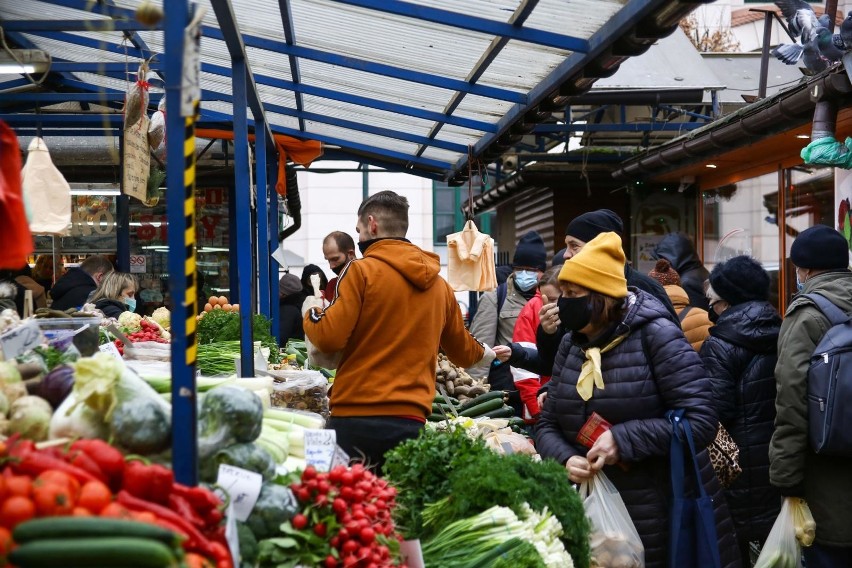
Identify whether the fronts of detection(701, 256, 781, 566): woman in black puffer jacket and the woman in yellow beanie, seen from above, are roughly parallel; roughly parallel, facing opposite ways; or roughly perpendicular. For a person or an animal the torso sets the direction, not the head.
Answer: roughly perpendicular

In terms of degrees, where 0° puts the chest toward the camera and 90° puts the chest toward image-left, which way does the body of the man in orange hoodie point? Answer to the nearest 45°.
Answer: approximately 135°

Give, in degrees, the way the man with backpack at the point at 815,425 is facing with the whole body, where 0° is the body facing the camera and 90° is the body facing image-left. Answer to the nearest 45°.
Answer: approximately 135°

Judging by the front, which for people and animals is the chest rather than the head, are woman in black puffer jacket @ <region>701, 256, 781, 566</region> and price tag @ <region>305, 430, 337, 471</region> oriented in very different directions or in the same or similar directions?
very different directions

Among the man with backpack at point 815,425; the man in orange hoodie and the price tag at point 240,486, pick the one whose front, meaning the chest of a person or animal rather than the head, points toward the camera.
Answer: the price tag

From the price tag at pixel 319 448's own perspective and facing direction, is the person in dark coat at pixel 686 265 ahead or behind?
behind

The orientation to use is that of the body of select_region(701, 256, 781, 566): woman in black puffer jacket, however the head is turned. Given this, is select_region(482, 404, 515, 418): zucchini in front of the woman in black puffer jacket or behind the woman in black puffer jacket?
in front

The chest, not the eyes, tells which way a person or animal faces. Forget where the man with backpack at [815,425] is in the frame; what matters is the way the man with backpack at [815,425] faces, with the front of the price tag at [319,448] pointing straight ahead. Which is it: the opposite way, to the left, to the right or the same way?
the opposite way

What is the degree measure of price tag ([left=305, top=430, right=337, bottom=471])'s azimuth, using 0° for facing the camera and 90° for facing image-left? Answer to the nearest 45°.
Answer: approximately 0°

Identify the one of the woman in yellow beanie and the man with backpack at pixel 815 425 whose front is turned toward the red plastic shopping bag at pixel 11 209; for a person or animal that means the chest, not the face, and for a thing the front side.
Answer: the woman in yellow beanie

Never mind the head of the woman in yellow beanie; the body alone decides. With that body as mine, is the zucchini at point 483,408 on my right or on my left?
on my right

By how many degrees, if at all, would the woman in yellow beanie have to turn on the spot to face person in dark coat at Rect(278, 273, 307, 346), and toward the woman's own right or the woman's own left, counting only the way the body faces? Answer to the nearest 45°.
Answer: approximately 90° to the woman's own right

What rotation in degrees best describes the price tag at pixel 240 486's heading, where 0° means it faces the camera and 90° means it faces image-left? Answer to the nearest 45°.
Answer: approximately 0°

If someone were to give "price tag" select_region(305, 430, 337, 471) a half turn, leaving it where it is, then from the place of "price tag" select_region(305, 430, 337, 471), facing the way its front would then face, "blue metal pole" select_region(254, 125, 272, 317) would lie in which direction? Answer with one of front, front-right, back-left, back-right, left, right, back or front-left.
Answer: front

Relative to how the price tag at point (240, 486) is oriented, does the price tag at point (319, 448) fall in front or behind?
behind
